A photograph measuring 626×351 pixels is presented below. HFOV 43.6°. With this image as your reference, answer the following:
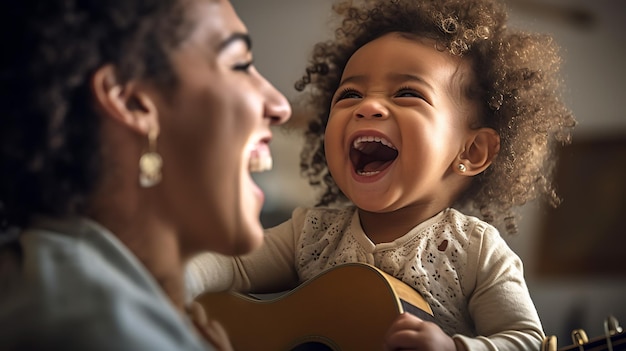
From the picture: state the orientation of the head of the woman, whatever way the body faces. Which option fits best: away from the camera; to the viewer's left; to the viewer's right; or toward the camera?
to the viewer's right

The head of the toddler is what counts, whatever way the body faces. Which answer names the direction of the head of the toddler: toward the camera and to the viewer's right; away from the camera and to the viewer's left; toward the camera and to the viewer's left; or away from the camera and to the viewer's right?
toward the camera and to the viewer's left

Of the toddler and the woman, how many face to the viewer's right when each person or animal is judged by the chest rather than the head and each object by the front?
1

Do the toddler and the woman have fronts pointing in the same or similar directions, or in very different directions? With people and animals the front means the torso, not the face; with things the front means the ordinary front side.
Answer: very different directions

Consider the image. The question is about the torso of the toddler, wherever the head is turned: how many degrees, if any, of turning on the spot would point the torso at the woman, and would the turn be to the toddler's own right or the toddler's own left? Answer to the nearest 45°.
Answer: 0° — they already face them

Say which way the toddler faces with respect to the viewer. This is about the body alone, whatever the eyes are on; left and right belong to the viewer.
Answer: facing the viewer and to the left of the viewer

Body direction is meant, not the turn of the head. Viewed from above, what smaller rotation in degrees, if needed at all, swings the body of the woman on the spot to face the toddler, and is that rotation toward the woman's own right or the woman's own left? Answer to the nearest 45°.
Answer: approximately 45° to the woman's own left

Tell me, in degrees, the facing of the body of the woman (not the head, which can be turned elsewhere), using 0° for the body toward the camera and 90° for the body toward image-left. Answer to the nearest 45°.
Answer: approximately 270°
